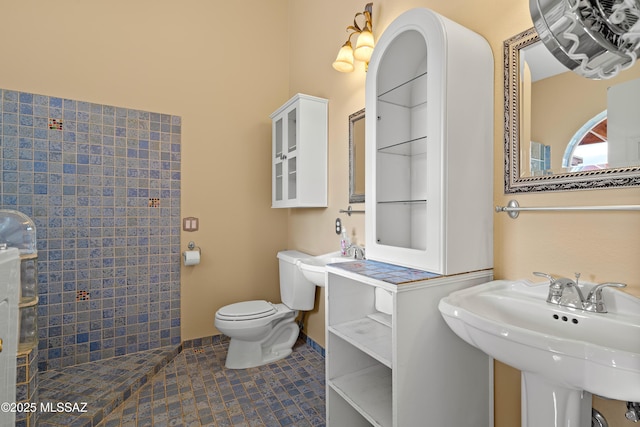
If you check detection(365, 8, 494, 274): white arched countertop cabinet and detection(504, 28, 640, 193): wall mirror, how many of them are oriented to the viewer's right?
0

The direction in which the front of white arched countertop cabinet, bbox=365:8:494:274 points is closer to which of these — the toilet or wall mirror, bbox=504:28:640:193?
the toilet

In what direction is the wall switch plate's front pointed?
toward the camera

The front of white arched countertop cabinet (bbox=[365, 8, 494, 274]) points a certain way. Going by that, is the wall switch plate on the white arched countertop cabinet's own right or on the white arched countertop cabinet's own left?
on the white arched countertop cabinet's own right

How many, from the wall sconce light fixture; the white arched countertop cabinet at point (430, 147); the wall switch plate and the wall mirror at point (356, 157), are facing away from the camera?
0

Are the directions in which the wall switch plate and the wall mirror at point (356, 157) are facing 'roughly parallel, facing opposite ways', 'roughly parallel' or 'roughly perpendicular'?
roughly perpendicular

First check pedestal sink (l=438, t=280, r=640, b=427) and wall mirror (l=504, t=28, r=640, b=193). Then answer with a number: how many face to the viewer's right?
0

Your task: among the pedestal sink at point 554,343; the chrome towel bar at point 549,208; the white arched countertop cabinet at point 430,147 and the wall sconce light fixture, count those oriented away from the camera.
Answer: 0

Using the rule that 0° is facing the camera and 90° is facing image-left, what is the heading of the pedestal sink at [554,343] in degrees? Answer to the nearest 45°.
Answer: approximately 45°

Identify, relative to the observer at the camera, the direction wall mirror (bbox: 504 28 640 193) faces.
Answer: facing the viewer and to the left of the viewer

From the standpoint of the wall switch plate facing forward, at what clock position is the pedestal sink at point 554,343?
The pedestal sink is roughly at 11 o'clock from the wall switch plate.

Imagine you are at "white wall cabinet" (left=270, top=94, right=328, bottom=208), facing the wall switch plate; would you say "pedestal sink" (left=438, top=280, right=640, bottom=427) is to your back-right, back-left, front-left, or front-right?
back-left
